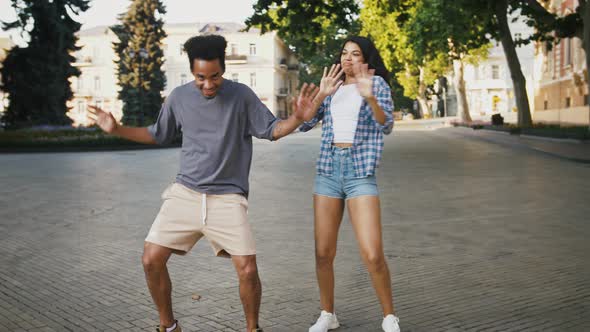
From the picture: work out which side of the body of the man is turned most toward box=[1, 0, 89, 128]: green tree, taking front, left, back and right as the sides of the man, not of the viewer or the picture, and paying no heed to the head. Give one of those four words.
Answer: back

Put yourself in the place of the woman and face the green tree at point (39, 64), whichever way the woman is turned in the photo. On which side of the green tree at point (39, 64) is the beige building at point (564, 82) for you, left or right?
right

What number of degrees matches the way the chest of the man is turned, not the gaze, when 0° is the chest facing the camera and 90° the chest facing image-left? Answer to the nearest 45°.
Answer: approximately 0°

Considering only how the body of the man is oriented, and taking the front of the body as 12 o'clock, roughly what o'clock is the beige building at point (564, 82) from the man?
The beige building is roughly at 7 o'clock from the man.

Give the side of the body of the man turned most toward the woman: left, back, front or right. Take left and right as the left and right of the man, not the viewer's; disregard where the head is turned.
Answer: left
